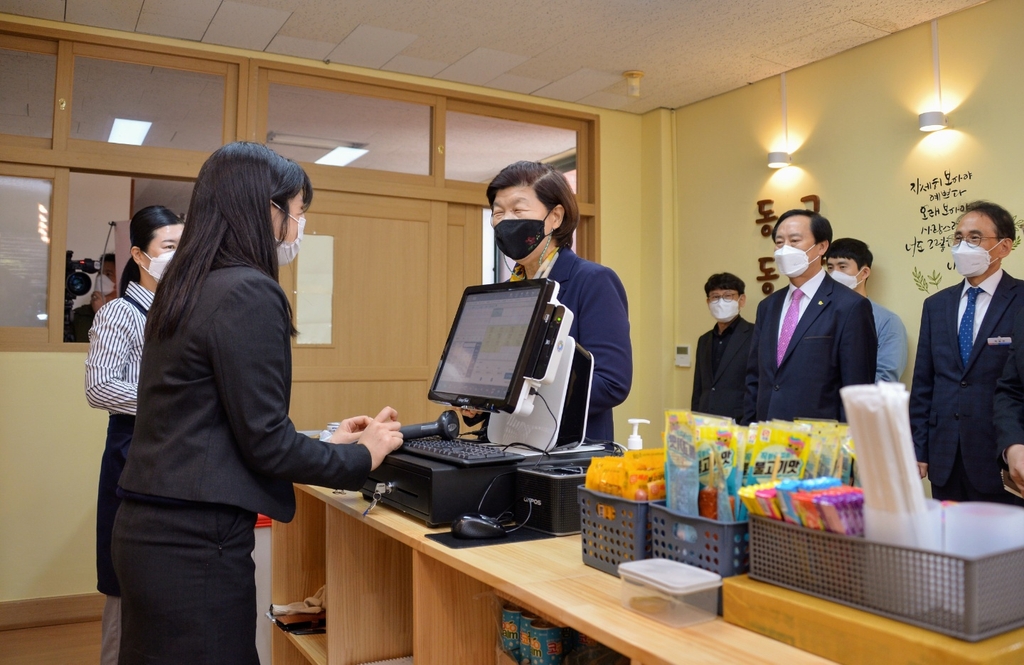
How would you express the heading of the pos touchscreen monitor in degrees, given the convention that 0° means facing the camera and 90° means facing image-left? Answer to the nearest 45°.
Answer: approximately 45°

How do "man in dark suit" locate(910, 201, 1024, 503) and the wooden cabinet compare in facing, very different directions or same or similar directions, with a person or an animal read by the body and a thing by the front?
same or similar directions

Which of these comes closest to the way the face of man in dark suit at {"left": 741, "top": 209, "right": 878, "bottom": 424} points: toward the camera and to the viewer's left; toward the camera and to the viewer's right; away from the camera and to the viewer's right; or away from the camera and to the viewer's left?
toward the camera and to the viewer's left

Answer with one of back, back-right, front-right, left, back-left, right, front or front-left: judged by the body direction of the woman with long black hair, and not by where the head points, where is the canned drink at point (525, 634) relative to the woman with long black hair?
front-right

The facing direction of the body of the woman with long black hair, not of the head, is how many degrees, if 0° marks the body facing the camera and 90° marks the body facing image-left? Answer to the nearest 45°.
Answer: approximately 225°

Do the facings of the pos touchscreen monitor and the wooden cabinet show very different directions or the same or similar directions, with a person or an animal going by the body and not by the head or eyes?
same or similar directions

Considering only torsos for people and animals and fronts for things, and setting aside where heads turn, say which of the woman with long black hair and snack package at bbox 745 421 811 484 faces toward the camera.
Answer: the snack package

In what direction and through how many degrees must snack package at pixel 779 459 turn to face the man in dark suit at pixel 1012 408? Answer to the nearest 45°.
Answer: approximately 180°

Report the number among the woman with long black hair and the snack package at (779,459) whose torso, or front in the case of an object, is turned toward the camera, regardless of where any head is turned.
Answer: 1

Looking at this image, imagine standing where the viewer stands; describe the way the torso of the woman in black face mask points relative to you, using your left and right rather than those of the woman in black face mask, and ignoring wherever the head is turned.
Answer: facing the viewer and to the left of the viewer

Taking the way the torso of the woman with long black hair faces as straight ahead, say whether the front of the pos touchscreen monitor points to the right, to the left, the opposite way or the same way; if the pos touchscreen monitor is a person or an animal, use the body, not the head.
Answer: the opposite way

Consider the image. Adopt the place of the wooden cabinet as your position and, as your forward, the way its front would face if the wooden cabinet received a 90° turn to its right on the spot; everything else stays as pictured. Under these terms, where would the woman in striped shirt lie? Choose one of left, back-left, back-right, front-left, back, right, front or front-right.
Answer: front

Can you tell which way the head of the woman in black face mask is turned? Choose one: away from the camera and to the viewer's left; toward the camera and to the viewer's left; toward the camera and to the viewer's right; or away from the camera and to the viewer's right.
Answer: toward the camera and to the viewer's left

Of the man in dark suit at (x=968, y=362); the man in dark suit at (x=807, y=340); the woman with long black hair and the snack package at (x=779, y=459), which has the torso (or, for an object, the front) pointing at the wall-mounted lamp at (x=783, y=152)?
the woman with long black hair

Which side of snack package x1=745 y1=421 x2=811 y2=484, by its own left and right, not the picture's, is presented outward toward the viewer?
front

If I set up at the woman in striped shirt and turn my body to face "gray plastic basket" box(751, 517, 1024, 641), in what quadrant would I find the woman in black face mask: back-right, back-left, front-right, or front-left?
front-left
